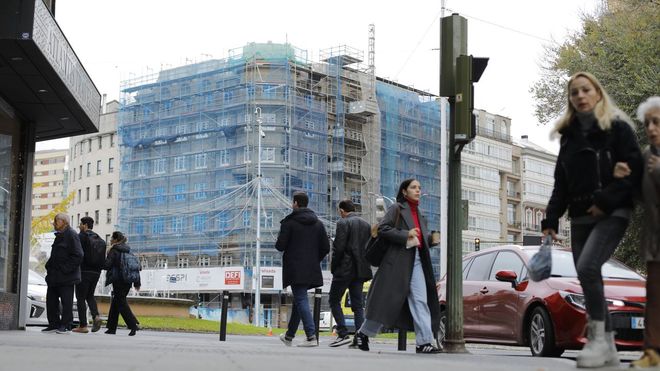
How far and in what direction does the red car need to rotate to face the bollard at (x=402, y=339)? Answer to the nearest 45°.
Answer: approximately 135° to its right

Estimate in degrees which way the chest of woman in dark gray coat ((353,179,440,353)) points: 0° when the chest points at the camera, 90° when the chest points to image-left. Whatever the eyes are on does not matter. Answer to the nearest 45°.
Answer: approximately 315°

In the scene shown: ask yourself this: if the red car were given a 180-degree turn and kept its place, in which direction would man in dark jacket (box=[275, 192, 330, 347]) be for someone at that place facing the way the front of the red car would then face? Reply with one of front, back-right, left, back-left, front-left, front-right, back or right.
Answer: front-left

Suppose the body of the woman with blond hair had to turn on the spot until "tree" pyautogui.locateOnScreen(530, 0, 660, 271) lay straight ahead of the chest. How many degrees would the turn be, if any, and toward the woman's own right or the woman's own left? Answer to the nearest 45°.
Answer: approximately 135° to the woman's own right

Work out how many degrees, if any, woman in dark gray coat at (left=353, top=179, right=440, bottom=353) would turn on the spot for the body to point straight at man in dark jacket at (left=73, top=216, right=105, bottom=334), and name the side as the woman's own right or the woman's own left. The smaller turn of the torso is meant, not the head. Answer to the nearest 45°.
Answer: approximately 180°

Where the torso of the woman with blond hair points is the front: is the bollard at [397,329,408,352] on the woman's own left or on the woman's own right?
on the woman's own right

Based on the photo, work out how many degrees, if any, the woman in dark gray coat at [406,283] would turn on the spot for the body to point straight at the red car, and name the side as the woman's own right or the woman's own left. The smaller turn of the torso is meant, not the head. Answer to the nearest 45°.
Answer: approximately 90° to the woman's own left

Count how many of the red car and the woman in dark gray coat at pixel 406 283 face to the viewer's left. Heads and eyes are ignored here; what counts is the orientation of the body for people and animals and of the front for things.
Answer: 0

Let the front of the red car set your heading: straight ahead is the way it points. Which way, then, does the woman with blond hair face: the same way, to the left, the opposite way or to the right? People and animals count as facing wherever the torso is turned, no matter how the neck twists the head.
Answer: to the right

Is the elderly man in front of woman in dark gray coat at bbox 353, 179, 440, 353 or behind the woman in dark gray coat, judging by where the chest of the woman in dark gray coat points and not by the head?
behind
